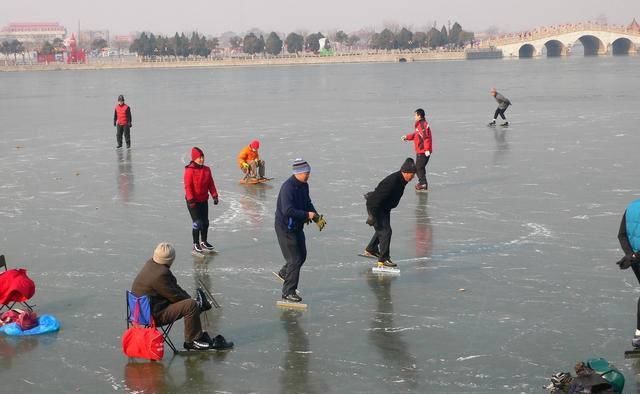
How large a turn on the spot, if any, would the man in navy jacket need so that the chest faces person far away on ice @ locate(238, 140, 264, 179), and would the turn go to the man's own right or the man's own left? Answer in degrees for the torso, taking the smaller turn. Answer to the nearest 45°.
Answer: approximately 90° to the man's own left

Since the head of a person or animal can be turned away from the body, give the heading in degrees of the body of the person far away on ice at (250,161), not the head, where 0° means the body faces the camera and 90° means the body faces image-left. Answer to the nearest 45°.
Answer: approximately 315°

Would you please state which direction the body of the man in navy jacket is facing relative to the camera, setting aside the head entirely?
to the viewer's right

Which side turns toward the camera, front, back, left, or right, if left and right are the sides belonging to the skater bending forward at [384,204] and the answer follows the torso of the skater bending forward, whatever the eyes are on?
right

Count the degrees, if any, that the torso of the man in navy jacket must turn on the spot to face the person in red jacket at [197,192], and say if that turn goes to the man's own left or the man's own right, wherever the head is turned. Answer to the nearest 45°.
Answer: approximately 135° to the man's own left

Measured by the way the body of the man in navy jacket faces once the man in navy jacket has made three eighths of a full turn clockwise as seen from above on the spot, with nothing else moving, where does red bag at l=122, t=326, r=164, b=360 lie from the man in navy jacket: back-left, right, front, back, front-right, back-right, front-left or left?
front

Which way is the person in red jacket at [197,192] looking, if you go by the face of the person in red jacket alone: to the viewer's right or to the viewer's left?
to the viewer's right

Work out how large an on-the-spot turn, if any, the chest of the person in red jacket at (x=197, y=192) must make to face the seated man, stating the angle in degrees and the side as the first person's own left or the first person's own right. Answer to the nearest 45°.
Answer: approximately 45° to the first person's own right
